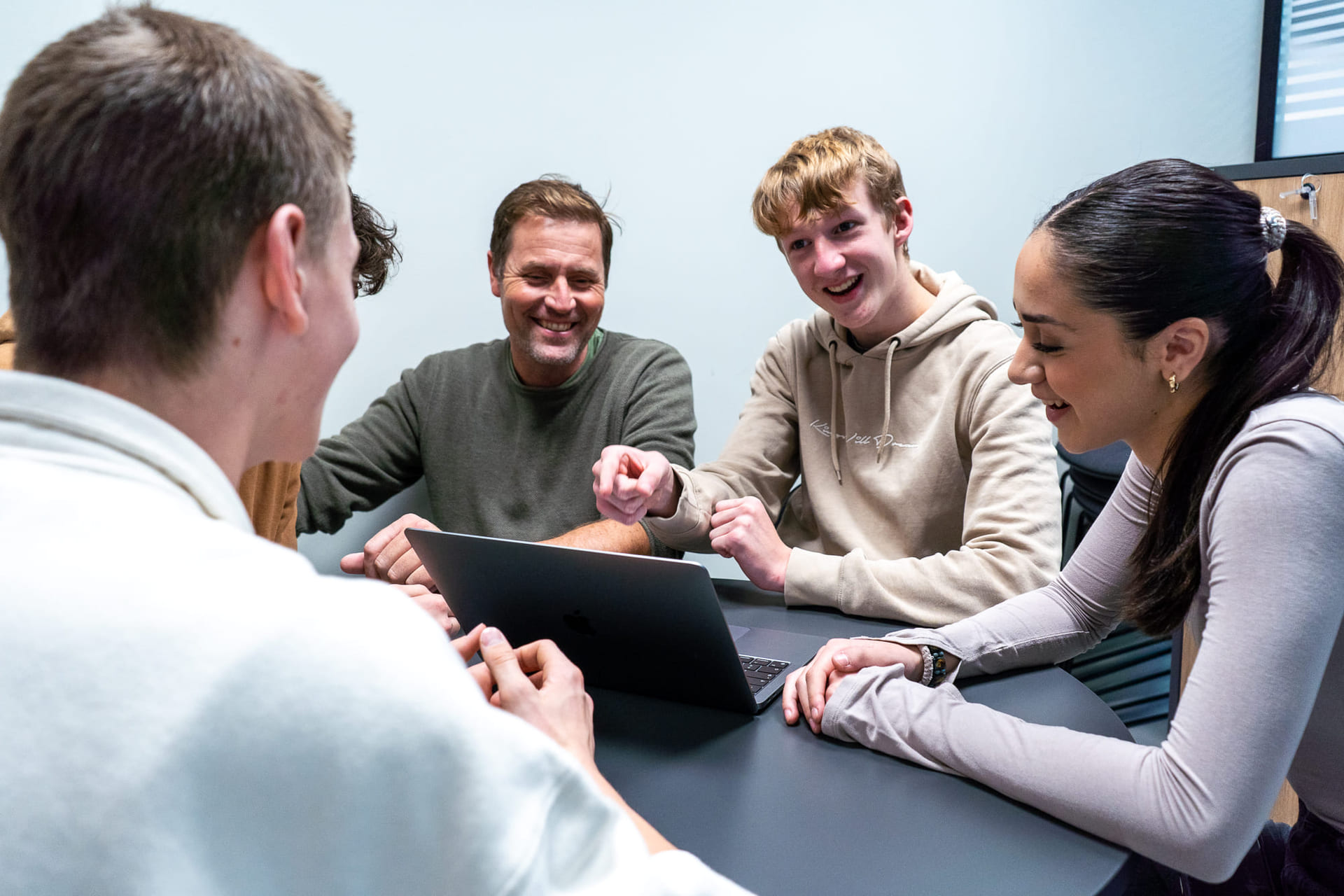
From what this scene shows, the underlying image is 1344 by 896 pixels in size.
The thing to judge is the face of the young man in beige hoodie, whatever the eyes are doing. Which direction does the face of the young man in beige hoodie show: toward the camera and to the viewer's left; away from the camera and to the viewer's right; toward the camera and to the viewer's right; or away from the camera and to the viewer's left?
toward the camera and to the viewer's left

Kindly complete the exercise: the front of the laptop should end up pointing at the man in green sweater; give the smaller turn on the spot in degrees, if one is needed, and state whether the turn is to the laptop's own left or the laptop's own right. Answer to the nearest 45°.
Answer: approximately 45° to the laptop's own left

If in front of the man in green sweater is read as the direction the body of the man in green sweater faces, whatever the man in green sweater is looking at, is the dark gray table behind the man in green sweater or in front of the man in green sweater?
in front

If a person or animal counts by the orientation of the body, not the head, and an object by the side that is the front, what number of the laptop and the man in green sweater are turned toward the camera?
1

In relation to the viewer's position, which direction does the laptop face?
facing away from the viewer and to the right of the viewer

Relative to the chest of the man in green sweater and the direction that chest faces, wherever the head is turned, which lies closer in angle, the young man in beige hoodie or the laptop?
the laptop

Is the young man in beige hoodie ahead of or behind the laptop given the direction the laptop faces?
ahead

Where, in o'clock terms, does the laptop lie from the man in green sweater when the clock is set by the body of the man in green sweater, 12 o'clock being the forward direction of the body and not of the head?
The laptop is roughly at 12 o'clock from the man in green sweater.

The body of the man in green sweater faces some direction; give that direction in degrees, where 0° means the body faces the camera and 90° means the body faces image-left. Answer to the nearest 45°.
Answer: approximately 0°

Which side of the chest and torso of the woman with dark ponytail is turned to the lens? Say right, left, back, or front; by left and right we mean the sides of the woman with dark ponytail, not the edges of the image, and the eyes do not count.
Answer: left

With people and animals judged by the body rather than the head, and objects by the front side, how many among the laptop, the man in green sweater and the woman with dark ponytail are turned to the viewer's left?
1
